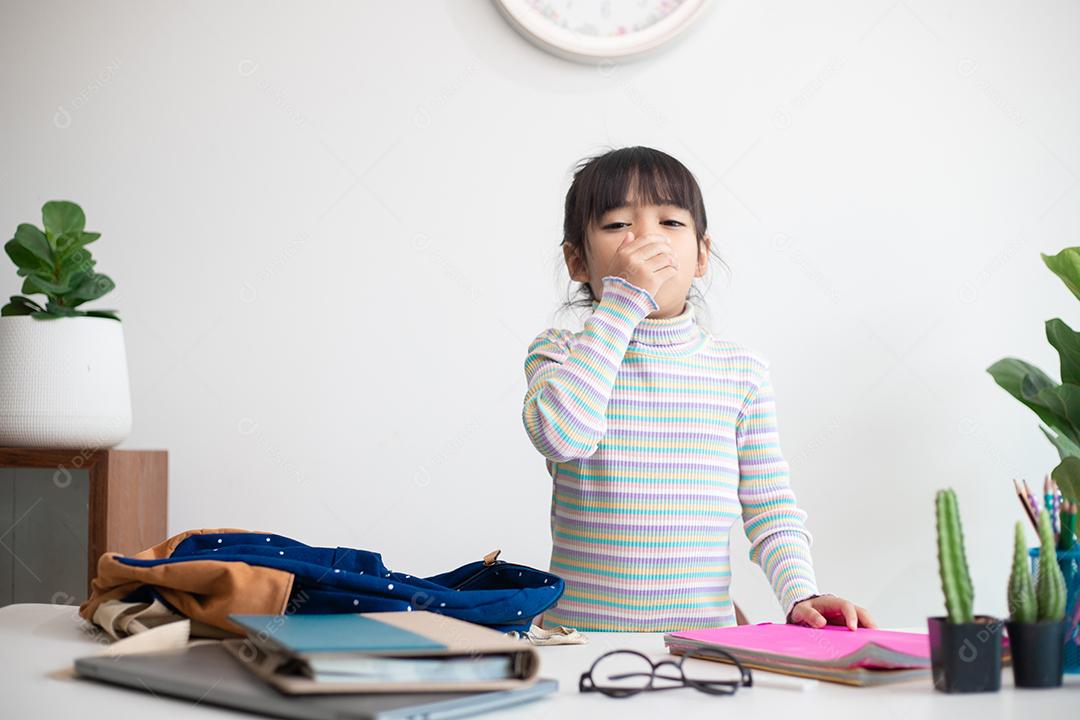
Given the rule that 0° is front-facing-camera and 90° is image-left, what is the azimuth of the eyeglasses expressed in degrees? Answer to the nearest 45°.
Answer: approximately 0°

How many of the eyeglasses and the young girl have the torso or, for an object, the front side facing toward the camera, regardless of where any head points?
2

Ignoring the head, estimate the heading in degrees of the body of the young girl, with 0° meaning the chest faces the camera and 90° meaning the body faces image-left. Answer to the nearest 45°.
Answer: approximately 0°
